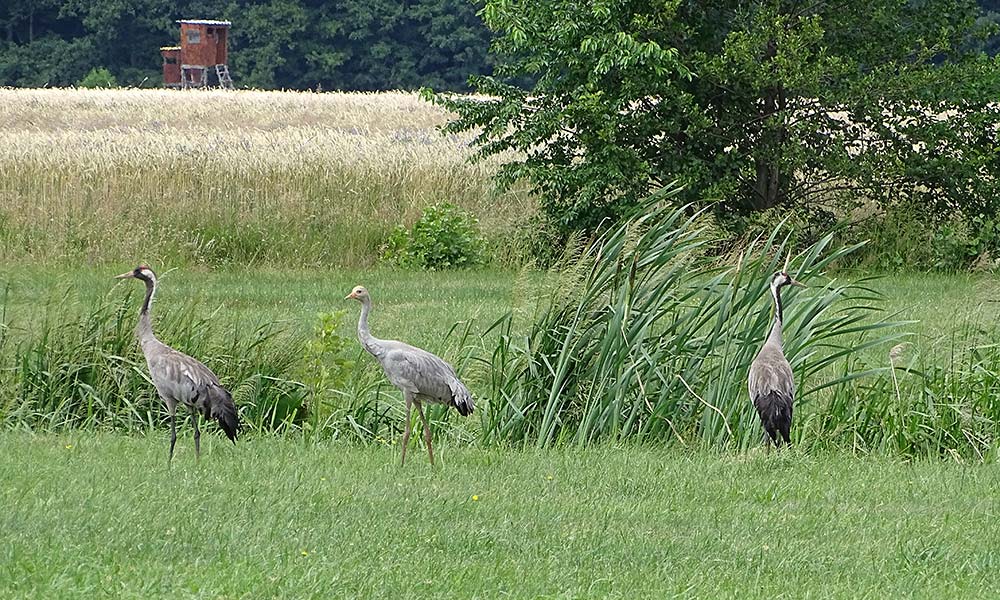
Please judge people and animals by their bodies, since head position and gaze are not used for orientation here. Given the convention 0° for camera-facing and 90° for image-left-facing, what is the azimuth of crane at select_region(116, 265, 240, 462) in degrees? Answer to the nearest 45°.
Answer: approximately 90°

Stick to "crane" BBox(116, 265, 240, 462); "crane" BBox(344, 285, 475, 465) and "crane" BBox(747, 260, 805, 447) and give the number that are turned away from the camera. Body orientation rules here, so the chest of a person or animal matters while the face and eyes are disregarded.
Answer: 1

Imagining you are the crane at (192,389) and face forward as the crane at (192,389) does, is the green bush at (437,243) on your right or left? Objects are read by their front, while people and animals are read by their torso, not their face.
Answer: on your right

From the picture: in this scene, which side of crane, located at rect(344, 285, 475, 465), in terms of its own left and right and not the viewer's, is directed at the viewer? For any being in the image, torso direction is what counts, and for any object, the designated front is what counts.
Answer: left

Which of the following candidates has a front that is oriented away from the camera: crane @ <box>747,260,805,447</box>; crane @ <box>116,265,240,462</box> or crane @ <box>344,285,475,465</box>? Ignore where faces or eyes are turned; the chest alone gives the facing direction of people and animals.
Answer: crane @ <box>747,260,805,447</box>

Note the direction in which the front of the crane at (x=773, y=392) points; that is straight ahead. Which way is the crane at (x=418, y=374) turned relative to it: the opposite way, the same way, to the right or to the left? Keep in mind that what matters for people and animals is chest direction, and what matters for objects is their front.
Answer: to the left

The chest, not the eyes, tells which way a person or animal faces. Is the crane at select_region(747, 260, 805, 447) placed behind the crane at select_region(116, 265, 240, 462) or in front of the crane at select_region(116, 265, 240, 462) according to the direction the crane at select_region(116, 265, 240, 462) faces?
behind

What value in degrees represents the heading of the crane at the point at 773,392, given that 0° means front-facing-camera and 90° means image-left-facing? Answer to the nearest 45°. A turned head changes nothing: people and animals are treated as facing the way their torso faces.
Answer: approximately 180°

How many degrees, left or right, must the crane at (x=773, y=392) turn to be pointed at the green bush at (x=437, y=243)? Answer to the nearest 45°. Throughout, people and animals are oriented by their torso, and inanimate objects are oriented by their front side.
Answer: approximately 45° to its left

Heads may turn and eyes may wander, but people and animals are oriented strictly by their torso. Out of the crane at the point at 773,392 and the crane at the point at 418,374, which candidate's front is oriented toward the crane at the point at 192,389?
the crane at the point at 418,374

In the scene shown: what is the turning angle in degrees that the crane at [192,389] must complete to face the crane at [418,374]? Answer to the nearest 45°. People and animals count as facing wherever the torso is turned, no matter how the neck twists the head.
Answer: approximately 180°

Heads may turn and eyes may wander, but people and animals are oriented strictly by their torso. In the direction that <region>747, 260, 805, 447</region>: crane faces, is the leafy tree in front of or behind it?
in front

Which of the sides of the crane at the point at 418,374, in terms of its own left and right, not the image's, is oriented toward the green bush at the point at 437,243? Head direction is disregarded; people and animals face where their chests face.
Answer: right
